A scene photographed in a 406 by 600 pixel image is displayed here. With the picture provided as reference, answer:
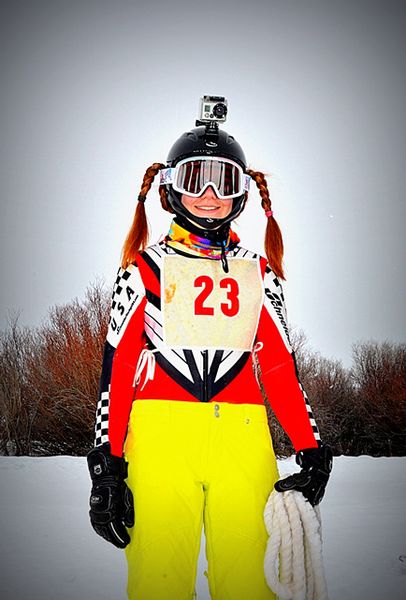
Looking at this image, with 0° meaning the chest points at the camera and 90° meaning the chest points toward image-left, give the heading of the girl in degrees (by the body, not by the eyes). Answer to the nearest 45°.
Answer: approximately 0°

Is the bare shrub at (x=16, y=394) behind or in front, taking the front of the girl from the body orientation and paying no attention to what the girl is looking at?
behind

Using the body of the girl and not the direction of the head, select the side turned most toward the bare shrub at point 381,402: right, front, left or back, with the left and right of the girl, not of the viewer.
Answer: back
